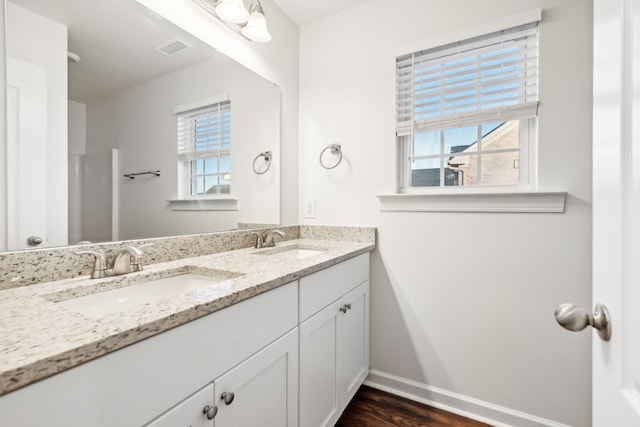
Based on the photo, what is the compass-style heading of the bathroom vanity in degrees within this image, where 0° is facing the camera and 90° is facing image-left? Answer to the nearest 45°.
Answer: approximately 315°

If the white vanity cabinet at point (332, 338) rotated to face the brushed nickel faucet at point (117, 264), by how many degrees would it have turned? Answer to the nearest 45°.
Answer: approximately 90° to its right

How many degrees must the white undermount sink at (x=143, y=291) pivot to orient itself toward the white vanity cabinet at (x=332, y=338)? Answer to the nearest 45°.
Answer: approximately 45° to its left

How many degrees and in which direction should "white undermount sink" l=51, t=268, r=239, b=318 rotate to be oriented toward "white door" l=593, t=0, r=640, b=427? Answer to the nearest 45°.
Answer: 0° — it already faces it

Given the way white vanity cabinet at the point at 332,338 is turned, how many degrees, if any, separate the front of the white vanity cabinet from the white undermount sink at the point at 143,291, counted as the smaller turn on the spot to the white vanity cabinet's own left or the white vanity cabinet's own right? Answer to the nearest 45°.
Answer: approximately 90° to the white vanity cabinet's own right
